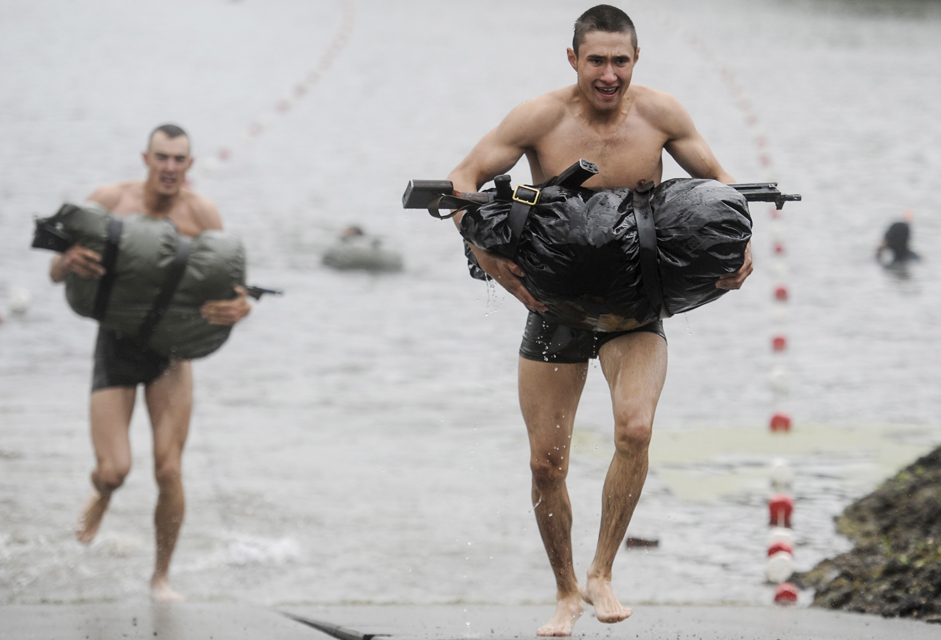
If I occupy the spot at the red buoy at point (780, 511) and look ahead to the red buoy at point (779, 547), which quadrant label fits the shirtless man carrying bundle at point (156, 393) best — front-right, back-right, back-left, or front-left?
front-right

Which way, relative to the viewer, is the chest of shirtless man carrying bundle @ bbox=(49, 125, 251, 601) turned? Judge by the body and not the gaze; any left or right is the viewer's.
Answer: facing the viewer

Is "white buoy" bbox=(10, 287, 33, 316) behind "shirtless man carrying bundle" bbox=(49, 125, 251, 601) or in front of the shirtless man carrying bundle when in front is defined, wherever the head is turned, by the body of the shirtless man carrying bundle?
behind

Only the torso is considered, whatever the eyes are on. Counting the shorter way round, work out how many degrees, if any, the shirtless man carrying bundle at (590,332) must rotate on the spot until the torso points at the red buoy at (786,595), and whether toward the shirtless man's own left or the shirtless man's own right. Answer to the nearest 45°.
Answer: approximately 135° to the shirtless man's own left

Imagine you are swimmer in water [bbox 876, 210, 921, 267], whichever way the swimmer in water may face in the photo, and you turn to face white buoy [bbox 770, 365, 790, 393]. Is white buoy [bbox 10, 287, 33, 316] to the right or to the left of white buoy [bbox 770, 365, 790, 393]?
right

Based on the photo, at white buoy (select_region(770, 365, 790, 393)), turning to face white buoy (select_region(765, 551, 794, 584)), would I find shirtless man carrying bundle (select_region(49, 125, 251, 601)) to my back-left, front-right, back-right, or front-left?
front-right

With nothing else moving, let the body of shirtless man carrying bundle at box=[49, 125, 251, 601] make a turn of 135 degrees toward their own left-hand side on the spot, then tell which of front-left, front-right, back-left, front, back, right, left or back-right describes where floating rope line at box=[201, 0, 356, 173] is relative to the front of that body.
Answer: front-left

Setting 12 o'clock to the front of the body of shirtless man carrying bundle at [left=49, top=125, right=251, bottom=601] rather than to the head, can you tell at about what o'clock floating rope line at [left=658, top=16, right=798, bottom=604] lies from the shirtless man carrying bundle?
The floating rope line is roughly at 8 o'clock from the shirtless man carrying bundle.

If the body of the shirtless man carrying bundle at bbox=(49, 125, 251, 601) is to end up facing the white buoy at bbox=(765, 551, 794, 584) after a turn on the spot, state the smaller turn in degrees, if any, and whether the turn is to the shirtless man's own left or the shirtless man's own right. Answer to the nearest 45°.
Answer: approximately 90° to the shirtless man's own left

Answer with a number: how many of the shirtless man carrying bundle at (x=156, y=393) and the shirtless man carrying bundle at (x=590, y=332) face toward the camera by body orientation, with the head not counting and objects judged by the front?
2
